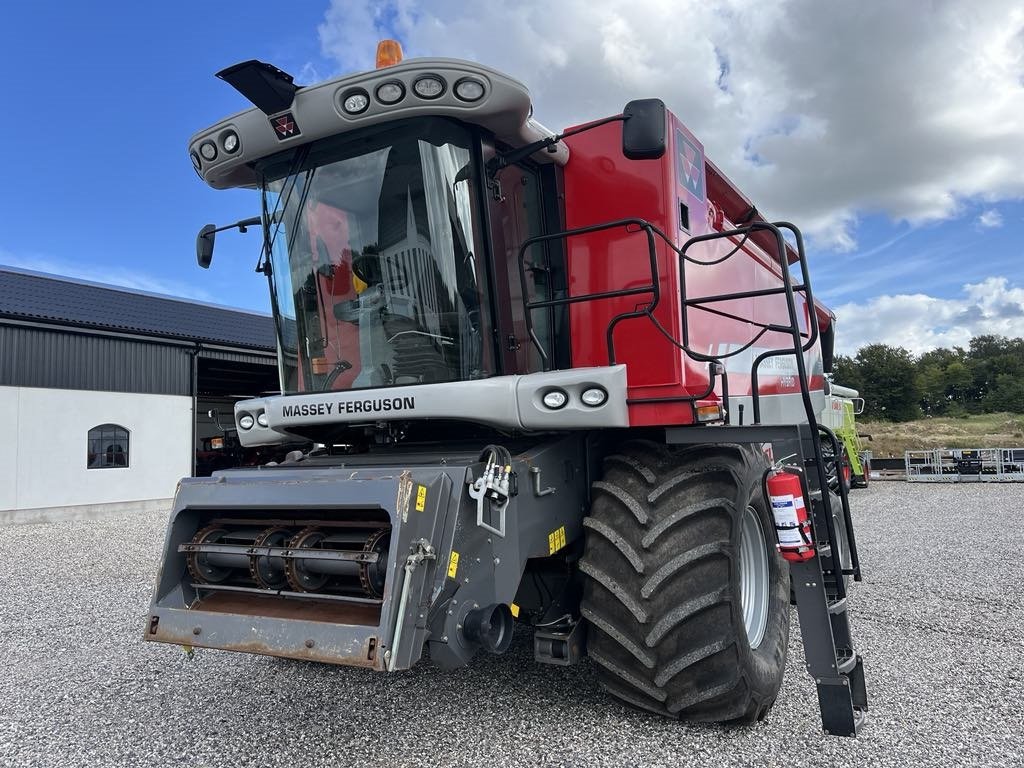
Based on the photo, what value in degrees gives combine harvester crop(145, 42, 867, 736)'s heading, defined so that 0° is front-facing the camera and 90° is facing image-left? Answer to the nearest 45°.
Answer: approximately 45°
